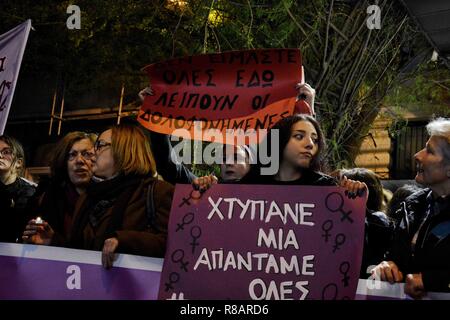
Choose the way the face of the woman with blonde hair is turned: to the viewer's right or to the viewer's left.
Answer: to the viewer's left

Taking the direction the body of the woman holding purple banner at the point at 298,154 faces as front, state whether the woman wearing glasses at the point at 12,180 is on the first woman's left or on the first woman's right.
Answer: on the first woman's right

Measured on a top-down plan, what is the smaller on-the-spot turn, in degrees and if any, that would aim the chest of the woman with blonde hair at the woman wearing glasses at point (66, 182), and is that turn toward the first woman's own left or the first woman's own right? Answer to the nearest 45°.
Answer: approximately 90° to the first woman's own right

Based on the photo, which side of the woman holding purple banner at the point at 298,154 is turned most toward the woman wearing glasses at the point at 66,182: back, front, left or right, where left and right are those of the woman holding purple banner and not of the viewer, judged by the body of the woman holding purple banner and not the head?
right

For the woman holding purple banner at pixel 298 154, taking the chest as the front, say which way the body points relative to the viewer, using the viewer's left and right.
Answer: facing the viewer

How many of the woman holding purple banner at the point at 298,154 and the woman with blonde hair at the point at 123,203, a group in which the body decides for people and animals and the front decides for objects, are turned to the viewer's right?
0

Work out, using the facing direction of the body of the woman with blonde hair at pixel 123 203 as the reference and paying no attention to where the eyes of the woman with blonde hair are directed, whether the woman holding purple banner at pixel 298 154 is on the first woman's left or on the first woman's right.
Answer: on the first woman's left

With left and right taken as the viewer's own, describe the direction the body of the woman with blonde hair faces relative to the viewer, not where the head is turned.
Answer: facing the viewer and to the left of the viewer

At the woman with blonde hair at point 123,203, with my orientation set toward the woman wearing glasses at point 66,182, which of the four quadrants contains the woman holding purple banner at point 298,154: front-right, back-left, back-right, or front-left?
back-right
